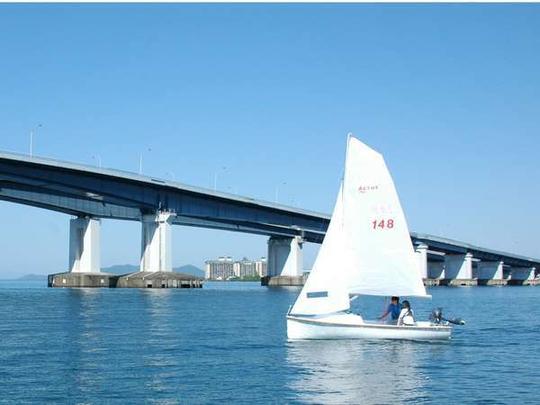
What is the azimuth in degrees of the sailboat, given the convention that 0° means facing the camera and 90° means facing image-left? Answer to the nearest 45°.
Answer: approximately 90°
